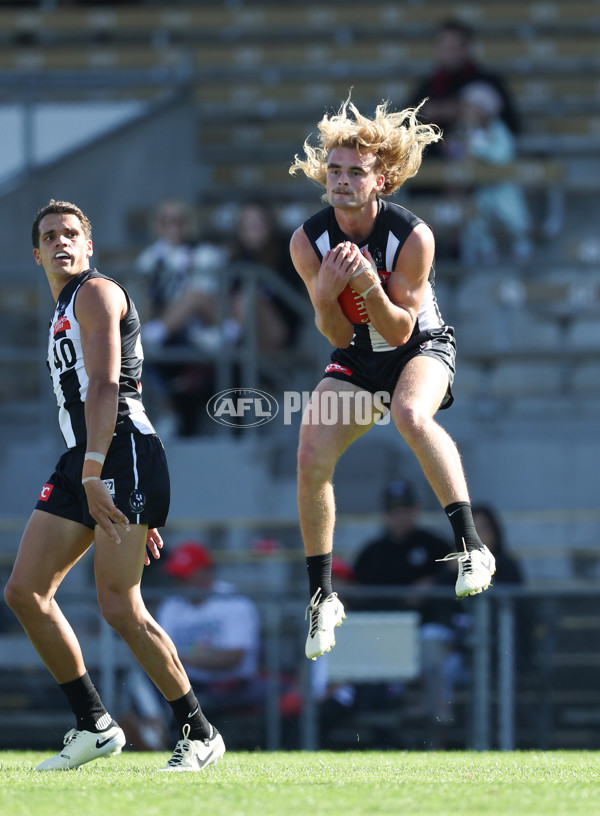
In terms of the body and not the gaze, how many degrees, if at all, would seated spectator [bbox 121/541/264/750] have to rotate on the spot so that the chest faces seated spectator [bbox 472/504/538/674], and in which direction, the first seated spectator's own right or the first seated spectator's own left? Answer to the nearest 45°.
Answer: approximately 135° to the first seated spectator's own left

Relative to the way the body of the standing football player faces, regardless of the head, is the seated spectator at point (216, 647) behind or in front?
behind

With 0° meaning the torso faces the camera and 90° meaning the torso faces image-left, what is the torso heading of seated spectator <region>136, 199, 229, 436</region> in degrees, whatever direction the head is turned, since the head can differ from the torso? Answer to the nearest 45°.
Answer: approximately 0°

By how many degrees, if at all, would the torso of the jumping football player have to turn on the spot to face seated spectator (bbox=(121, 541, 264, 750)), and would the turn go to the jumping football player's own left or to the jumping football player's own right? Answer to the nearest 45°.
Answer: approximately 180°

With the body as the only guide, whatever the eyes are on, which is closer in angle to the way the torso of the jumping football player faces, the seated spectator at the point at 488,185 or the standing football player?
the standing football player

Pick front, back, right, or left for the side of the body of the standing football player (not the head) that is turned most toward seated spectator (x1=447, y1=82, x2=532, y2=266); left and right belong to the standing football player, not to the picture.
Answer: back

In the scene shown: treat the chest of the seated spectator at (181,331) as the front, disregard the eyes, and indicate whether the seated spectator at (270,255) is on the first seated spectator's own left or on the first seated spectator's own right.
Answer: on the first seated spectator's own left

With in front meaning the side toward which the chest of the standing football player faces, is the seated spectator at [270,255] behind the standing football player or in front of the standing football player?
behind

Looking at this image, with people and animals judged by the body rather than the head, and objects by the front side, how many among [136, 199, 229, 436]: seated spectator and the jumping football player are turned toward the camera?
2

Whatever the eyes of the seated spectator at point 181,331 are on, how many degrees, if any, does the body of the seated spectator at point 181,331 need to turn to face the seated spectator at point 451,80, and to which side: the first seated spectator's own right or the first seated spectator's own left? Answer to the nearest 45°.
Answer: approximately 135° to the first seated spectator's own left
